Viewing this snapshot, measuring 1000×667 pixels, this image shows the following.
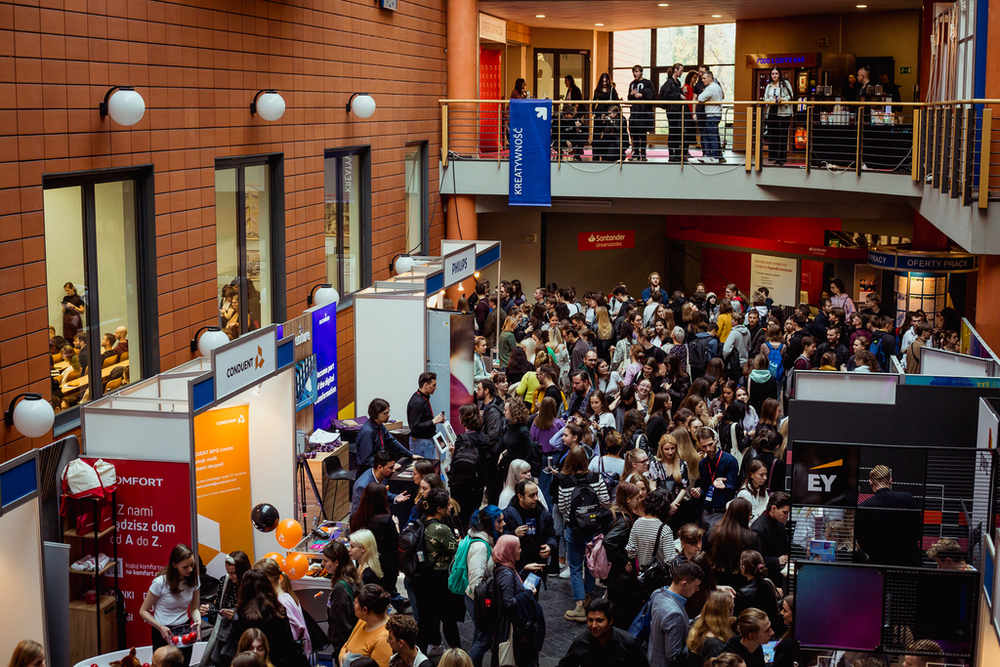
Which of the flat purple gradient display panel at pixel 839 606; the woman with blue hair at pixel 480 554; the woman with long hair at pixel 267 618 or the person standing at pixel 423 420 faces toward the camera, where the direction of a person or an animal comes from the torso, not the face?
the flat purple gradient display panel

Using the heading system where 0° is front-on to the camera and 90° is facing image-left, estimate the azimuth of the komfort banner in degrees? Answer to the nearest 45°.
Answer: approximately 0°

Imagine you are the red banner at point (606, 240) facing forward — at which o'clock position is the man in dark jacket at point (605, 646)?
The man in dark jacket is roughly at 12 o'clock from the red banner.

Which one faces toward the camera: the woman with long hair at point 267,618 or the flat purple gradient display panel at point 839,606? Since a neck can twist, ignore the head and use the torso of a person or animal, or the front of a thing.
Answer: the flat purple gradient display panel

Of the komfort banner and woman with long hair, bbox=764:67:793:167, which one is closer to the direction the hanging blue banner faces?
the komfort banner

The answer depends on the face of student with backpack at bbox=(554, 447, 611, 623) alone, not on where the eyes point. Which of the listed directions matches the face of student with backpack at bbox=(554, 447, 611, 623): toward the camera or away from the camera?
away from the camera

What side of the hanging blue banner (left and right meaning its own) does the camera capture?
front

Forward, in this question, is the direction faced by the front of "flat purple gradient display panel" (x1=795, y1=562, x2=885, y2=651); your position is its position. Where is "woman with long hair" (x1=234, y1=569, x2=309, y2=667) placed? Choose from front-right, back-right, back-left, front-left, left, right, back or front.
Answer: right

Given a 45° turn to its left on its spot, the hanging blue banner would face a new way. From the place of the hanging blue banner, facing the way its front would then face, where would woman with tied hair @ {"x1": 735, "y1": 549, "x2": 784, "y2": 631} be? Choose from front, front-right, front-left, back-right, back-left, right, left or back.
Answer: front-right

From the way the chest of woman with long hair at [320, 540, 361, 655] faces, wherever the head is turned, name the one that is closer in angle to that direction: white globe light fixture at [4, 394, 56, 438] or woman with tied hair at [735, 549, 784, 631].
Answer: the white globe light fixture

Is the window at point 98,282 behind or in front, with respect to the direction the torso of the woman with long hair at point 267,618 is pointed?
in front
